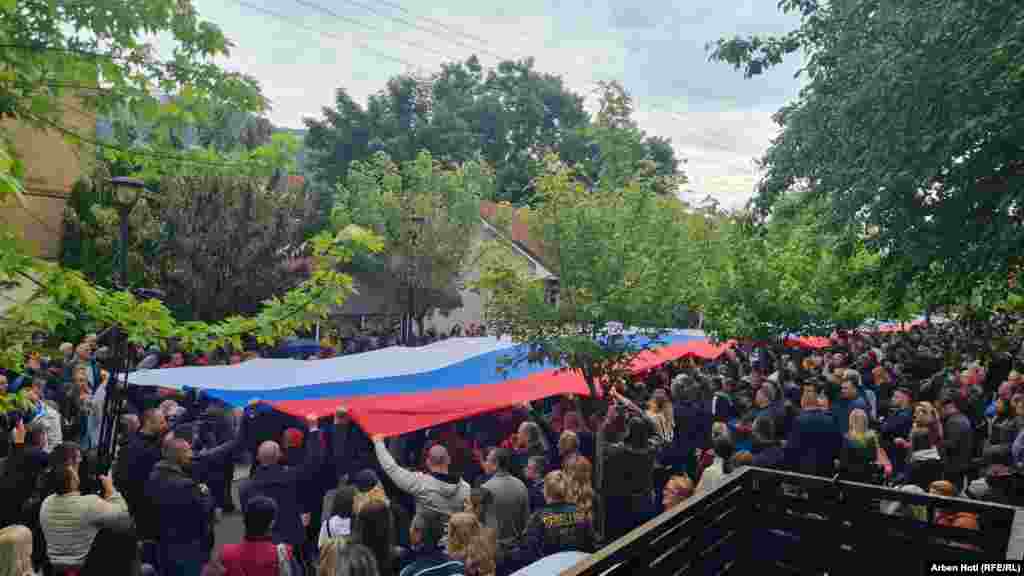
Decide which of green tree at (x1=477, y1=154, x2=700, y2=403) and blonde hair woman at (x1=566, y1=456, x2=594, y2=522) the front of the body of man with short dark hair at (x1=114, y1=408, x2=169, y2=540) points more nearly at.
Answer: the green tree

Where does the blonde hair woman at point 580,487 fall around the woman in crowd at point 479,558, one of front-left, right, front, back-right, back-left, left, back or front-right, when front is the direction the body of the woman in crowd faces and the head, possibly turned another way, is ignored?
front-right

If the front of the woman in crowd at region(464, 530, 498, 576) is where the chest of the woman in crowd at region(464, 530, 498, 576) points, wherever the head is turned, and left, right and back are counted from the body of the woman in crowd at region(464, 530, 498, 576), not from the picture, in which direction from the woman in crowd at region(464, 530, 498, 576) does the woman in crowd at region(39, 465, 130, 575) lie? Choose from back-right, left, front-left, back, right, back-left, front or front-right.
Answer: left

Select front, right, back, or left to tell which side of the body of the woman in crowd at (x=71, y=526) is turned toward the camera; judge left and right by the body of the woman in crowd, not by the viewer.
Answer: back

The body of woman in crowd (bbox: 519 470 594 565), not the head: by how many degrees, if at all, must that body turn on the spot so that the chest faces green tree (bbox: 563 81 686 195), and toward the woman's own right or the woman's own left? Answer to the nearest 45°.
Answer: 0° — they already face it

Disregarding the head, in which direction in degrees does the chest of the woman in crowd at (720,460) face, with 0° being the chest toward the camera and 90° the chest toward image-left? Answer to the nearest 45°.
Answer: approximately 135°

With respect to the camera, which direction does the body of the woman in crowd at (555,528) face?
away from the camera

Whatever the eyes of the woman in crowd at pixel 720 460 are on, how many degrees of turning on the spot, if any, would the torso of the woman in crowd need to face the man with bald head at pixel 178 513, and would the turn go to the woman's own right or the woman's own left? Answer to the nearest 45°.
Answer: approximately 90° to the woman's own left

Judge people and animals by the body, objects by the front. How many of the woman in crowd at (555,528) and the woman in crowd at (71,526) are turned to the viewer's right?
0

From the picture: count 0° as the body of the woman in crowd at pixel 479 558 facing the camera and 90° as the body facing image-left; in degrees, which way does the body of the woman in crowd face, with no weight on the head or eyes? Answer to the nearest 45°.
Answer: approximately 180°

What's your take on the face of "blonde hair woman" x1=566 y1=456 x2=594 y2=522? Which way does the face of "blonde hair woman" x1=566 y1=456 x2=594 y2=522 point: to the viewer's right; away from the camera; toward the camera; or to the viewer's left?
away from the camera

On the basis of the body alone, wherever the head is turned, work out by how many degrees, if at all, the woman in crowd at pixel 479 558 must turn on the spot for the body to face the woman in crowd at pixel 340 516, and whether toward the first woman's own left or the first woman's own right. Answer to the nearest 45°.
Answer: approximately 45° to the first woman's own left
